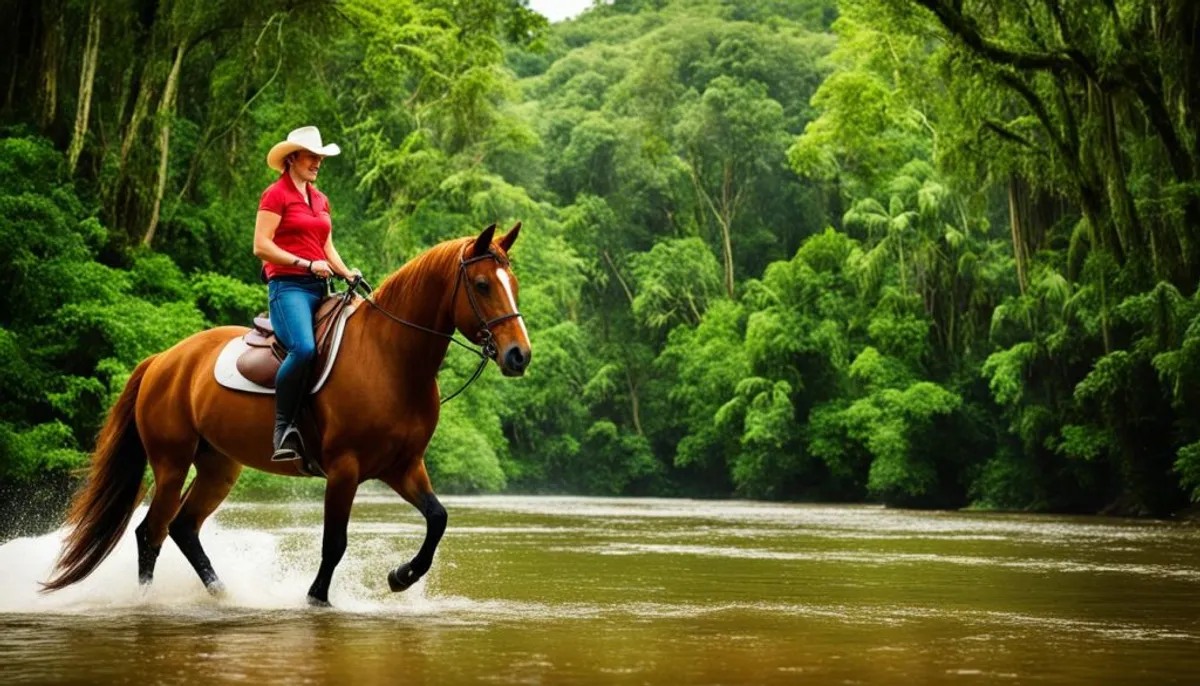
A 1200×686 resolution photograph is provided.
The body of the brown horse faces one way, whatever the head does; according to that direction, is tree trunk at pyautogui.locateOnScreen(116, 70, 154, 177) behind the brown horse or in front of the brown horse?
behind

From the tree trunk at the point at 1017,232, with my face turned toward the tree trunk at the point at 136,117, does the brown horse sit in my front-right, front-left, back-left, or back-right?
front-left

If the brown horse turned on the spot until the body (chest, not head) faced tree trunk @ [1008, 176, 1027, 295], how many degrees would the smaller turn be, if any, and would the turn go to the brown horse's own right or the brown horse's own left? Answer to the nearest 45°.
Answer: approximately 90° to the brown horse's own left

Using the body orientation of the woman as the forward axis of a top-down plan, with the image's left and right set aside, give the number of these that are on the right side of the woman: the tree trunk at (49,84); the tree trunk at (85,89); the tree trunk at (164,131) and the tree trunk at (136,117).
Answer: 0

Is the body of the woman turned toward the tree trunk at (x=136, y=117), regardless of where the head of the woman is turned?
no

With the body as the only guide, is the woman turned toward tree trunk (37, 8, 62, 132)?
no

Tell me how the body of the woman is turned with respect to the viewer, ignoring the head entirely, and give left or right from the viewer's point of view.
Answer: facing the viewer and to the right of the viewer

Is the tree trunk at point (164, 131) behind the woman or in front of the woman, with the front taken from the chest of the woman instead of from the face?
behind

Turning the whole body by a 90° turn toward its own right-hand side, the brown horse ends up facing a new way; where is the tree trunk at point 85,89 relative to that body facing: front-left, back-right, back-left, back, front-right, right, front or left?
back-right

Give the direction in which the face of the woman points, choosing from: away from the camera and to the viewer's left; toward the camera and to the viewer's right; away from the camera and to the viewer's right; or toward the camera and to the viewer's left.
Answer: toward the camera and to the viewer's right

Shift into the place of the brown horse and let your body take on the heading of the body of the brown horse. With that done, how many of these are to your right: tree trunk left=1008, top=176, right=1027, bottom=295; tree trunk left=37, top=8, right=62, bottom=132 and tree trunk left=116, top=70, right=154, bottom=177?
0

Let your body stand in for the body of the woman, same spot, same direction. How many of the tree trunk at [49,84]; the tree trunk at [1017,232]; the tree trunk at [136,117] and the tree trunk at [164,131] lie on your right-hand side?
0
